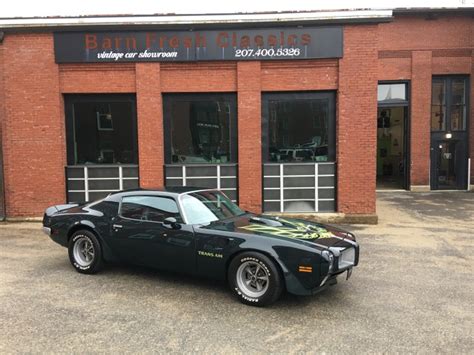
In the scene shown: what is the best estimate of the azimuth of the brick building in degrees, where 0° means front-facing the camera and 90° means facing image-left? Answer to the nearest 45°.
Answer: approximately 0°

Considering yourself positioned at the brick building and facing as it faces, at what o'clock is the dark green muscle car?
The dark green muscle car is roughly at 12 o'clock from the brick building.

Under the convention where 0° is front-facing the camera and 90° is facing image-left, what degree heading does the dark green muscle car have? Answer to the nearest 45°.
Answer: approximately 315°

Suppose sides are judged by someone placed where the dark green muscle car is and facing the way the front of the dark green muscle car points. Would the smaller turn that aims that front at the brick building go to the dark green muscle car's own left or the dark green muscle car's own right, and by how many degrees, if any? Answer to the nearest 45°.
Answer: approximately 135° to the dark green muscle car's own left
